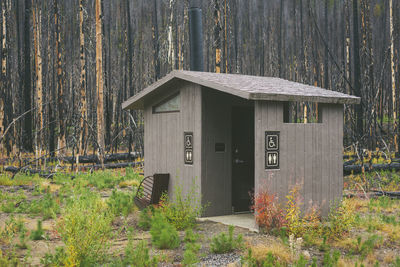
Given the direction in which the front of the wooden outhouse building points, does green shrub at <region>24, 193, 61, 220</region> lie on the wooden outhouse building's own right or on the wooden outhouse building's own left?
on the wooden outhouse building's own right

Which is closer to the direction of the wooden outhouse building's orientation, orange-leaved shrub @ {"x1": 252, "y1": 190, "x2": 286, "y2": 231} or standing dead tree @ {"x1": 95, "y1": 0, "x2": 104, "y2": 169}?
the orange-leaved shrub

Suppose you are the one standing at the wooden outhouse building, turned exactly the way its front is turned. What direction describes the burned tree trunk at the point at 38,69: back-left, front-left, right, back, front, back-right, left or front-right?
right

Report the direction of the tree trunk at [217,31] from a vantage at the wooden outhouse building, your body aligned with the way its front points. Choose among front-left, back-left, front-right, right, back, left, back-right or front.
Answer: back-right

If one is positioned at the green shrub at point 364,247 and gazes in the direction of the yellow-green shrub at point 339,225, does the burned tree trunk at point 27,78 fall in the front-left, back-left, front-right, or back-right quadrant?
front-left

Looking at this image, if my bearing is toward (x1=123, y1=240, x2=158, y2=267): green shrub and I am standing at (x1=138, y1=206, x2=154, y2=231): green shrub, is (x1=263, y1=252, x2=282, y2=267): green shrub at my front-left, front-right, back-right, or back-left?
front-left

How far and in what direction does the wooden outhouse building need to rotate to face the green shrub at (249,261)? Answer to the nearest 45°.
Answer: approximately 45° to its left

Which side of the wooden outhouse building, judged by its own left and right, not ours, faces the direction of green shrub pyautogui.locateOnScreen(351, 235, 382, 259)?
left

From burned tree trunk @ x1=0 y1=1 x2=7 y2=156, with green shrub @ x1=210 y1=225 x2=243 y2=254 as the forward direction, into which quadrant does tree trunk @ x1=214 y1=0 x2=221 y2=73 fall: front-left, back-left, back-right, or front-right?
front-left

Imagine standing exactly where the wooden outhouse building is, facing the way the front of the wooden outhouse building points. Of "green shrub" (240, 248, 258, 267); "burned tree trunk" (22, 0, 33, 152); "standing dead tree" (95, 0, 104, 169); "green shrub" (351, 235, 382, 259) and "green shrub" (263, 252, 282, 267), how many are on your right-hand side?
2

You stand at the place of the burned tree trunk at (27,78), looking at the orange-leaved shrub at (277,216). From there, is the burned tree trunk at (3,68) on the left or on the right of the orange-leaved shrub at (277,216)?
right

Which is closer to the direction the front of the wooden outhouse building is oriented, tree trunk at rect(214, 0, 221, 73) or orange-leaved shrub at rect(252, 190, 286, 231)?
the orange-leaved shrub

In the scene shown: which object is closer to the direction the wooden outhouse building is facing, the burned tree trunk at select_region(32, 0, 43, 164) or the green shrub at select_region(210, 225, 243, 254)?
the green shrub

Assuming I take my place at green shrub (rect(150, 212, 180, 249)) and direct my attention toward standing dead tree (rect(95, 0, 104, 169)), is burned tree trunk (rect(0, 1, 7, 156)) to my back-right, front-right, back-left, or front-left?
front-left

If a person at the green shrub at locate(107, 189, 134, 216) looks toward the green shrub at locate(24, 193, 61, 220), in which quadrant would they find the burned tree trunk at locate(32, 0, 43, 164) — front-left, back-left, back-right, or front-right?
front-right

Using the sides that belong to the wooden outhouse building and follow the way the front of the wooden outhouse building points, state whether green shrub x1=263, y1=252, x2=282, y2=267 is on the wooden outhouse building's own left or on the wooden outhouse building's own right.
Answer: on the wooden outhouse building's own left

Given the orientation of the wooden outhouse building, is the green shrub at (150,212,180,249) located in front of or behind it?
in front
